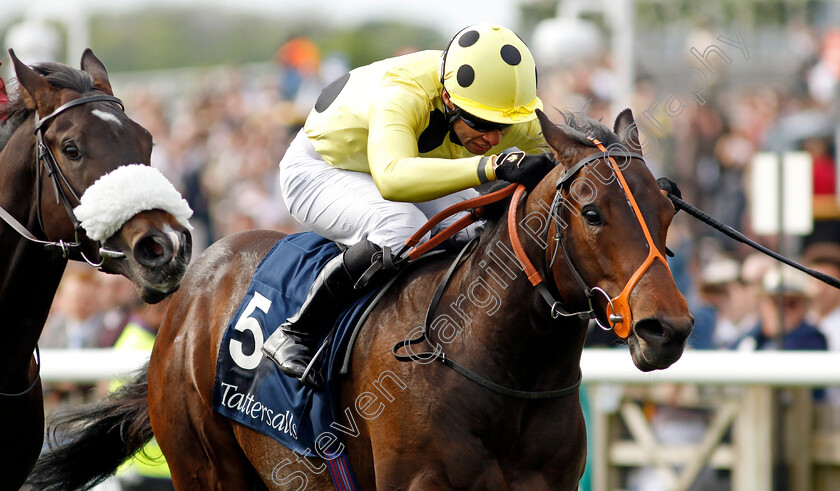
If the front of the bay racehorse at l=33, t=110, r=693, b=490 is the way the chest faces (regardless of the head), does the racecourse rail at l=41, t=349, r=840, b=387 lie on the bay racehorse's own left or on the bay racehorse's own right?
on the bay racehorse's own left

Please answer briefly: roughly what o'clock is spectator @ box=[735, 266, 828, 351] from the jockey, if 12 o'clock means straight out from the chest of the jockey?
The spectator is roughly at 9 o'clock from the jockey.

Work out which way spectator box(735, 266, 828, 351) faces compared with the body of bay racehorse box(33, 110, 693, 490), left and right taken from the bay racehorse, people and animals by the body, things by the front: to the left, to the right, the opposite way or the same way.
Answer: to the right

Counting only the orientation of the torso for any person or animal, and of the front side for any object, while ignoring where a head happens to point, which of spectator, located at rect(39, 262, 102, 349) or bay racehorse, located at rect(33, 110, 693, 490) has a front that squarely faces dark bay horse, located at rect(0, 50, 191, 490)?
the spectator

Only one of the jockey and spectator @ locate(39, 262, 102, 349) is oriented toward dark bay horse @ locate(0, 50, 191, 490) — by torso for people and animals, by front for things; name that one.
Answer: the spectator

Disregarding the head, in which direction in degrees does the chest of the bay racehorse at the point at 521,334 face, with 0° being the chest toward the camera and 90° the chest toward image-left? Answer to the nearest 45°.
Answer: approximately 315°

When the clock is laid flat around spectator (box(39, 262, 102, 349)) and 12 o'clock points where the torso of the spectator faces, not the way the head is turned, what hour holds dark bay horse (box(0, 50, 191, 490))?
The dark bay horse is roughly at 12 o'clock from the spectator.

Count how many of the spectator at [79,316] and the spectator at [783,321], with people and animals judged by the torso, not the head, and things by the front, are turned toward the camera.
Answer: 2

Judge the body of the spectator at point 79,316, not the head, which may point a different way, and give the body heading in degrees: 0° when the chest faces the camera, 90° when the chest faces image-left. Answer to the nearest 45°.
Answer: approximately 0°

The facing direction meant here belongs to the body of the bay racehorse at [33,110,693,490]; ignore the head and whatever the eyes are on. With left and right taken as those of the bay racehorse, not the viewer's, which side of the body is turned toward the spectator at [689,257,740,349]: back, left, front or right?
left

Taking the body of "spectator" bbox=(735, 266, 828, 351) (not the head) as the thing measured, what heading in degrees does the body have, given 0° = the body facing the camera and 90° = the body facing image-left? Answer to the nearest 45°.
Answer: approximately 0°

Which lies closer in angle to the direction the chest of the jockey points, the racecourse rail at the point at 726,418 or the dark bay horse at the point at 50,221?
the racecourse rail

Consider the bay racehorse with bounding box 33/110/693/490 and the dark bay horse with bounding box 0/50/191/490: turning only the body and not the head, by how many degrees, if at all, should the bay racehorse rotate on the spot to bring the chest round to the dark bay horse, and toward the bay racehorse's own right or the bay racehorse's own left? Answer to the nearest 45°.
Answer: approximately 135° to the bay racehorse's own right

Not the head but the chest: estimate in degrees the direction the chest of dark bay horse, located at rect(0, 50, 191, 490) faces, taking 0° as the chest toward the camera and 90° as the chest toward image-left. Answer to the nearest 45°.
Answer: approximately 315°
